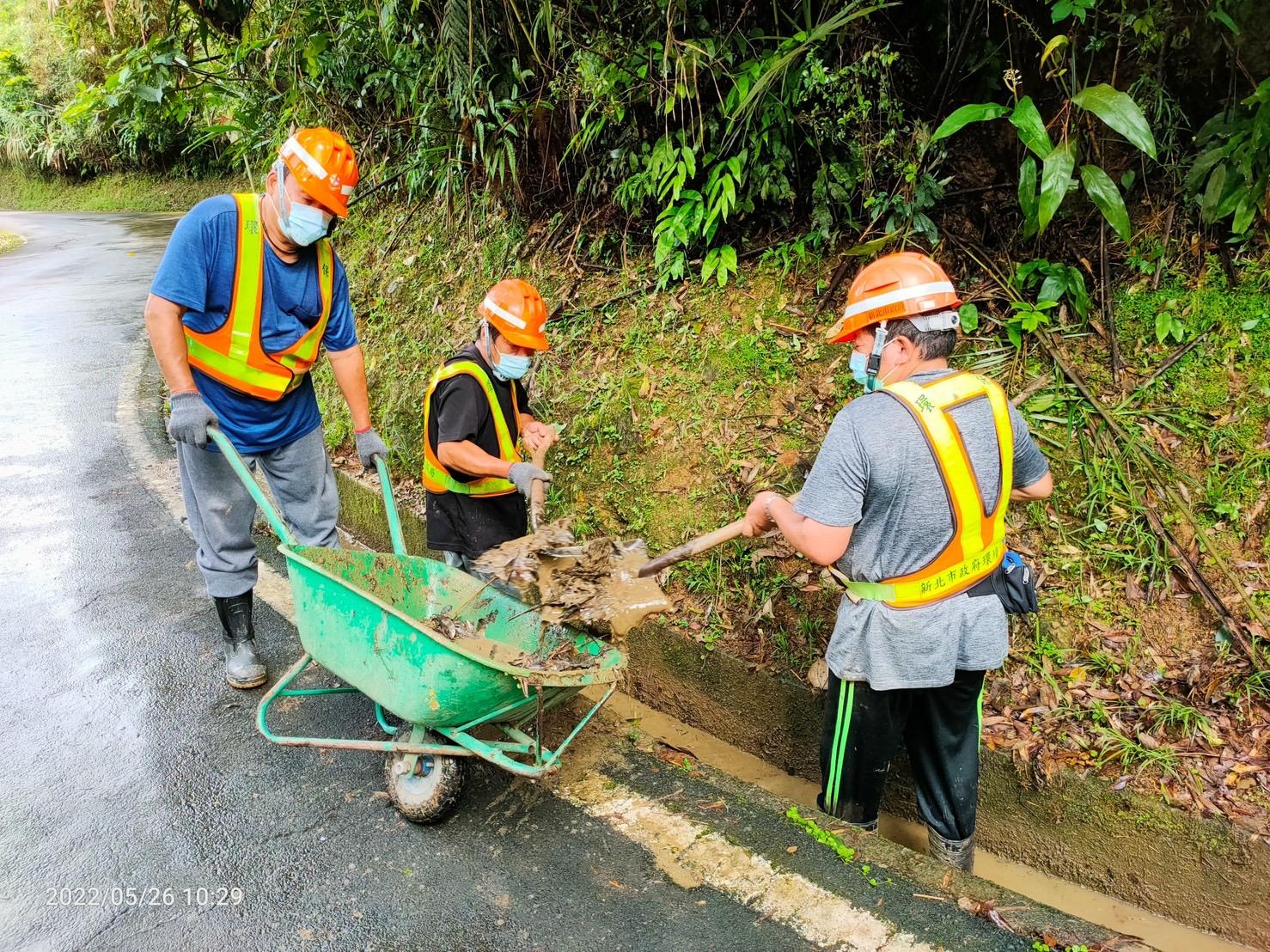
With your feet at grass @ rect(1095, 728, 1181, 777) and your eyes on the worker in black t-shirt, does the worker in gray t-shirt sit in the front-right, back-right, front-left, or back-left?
front-left

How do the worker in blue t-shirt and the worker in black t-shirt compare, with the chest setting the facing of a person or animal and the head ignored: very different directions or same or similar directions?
same or similar directions

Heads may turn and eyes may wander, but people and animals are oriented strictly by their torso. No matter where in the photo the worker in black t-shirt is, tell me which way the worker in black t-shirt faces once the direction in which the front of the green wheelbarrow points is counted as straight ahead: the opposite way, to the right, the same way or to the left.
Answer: the same way

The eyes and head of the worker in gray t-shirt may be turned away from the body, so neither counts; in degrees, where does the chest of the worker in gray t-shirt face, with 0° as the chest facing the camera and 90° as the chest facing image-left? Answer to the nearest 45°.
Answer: approximately 135°

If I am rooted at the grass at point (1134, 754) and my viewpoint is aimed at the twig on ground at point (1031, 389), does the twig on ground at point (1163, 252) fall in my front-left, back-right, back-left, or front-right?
front-right

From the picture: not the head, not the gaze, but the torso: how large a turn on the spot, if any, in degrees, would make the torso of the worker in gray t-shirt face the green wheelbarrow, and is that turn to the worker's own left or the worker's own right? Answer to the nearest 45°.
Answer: approximately 45° to the worker's own left

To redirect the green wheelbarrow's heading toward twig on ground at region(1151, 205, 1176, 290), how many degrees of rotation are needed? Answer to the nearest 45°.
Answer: approximately 45° to its left

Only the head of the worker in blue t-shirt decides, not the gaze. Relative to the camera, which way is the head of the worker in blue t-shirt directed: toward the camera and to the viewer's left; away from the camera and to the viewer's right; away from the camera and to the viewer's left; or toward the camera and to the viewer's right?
toward the camera and to the viewer's right

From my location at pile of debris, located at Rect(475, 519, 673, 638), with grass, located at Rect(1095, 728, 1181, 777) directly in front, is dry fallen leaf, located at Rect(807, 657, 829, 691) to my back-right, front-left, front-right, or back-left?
front-left

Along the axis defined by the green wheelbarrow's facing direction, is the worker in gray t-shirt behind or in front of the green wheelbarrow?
in front

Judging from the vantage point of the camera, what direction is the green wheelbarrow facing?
facing the viewer and to the right of the viewer

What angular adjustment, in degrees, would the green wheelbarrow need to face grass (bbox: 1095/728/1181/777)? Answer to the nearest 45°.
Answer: approximately 45° to its left

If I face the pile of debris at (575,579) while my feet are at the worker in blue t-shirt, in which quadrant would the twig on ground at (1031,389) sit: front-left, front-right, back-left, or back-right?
front-left

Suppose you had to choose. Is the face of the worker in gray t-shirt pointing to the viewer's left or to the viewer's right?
to the viewer's left

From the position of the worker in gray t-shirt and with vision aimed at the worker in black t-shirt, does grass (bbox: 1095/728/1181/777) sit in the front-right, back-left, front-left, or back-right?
back-right

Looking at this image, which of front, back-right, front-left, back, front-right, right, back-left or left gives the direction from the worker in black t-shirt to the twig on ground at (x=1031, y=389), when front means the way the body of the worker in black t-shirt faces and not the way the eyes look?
front-left

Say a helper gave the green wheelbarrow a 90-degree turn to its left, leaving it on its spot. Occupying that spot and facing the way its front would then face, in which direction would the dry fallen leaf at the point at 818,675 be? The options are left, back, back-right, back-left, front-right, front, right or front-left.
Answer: front-right
